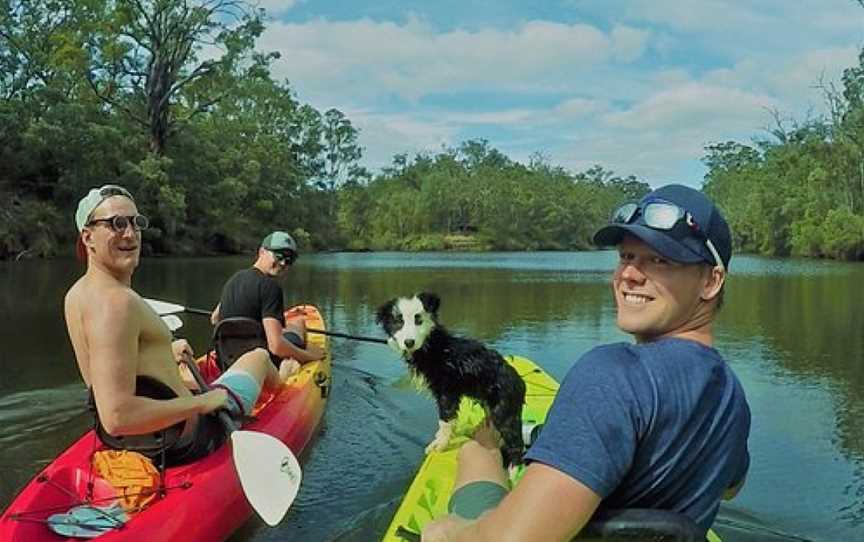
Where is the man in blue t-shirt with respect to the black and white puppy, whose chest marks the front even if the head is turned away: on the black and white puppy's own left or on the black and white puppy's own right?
on the black and white puppy's own left

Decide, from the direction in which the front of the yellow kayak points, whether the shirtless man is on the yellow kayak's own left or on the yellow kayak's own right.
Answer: on the yellow kayak's own left

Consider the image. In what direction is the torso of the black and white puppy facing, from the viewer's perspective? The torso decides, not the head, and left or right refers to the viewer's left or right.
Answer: facing to the left of the viewer

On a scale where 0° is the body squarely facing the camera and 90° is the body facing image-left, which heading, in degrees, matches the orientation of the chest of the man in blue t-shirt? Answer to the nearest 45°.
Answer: approximately 135°

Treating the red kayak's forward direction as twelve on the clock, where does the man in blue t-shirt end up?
The man in blue t-shirt is roughly at 4 o'clock from the red kayak.

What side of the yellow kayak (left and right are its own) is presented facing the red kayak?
left

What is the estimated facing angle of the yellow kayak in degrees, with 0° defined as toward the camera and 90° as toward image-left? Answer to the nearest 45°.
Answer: approximately 180°

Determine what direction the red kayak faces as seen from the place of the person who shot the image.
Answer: facing away from the viewer and to the right of the viewer
